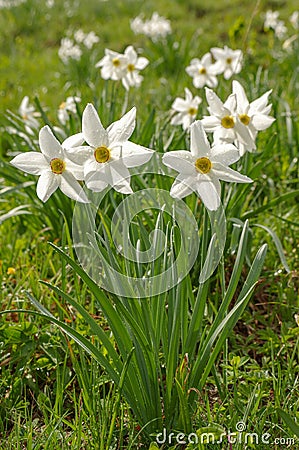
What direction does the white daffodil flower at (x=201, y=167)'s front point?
toward the camera

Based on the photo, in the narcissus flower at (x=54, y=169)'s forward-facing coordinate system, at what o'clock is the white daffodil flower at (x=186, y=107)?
The white daffodil flower is roughly at 7 o'clock from the narcissus flower.

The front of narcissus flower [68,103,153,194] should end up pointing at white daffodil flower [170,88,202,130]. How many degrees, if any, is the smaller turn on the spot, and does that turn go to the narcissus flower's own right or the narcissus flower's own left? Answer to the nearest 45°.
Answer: approximately 180°

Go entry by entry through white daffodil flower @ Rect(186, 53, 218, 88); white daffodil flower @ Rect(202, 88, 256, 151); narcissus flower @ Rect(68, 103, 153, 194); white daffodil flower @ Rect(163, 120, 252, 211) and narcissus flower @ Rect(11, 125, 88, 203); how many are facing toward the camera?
5

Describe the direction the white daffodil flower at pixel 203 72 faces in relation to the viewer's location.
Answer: facing the viewer

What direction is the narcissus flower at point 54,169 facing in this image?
toward the camera

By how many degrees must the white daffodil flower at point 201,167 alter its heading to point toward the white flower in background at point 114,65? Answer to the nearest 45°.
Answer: approximately 180°

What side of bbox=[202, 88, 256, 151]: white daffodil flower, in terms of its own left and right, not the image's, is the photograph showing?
front

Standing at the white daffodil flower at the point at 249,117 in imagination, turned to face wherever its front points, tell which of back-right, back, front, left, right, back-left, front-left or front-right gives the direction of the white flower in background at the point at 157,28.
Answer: back-right

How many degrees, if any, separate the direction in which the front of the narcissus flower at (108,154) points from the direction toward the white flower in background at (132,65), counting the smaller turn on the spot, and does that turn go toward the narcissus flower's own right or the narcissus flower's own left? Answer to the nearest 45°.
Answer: approximately 180°

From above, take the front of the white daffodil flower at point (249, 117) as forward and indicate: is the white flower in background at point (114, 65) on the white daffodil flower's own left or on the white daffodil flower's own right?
on the white daffodil flower's own right
